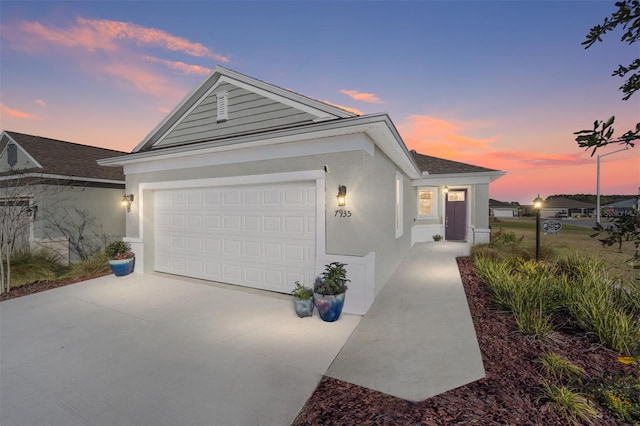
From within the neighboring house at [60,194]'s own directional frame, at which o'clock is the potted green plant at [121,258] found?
The potted green plant is roughly at 10 o'clock from the neighboring house.

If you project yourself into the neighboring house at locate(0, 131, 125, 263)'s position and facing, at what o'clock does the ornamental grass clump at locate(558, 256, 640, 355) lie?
The ornamental grass clump is roughly at 10 o'clock from the neighboring house.

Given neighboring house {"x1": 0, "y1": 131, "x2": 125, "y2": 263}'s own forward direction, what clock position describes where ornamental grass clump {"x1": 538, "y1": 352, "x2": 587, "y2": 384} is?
The ornamental grass clump is roughly at 10 o'clock from the neighboring house.

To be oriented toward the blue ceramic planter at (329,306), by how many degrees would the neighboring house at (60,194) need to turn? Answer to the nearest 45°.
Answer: approximately 45° to its left

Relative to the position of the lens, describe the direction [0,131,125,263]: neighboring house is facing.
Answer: facing the viewer and to the left of the viewer

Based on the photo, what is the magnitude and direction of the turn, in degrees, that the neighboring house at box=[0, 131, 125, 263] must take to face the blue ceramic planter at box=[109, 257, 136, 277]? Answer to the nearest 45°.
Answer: approximately 45° to its left
